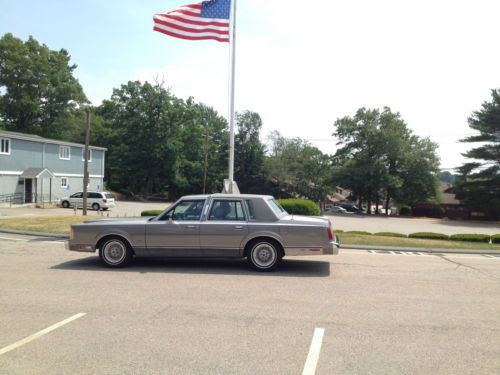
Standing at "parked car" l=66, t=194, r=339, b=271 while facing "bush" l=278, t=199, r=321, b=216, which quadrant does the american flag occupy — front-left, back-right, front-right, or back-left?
front-left

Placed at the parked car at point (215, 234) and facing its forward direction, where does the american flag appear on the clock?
The american flag is roughly at 3 o'clock from the parked car.

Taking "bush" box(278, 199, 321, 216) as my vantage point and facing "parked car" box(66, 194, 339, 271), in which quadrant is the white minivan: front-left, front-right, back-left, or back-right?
back-right

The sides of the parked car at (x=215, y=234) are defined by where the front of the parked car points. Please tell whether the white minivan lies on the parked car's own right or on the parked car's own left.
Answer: on the parked car's own right

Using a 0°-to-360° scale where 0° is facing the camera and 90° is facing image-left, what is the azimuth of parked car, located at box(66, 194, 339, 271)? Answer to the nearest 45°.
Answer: approximately 90°

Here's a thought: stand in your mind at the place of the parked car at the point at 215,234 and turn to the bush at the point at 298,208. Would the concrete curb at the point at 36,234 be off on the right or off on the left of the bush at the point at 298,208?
left

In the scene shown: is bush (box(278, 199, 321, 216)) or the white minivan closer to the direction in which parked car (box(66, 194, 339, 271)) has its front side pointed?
the white minivan

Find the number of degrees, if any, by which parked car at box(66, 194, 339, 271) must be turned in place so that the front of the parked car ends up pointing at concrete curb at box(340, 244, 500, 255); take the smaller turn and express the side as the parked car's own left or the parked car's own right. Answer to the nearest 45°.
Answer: approximately 135° to the parked car's own right
